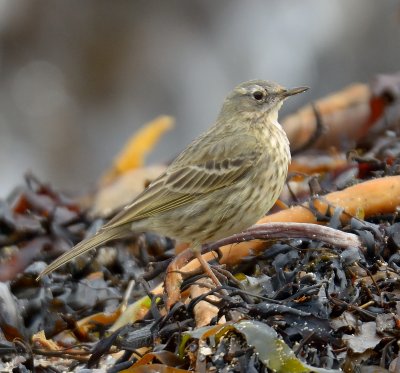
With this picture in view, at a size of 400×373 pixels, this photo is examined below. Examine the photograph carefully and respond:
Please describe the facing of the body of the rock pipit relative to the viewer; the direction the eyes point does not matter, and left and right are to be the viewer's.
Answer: facing to the right of the viewer
